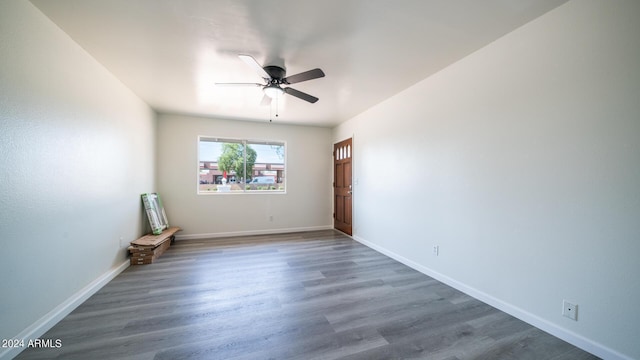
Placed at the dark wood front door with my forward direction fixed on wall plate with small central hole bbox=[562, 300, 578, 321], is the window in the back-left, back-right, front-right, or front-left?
back-right

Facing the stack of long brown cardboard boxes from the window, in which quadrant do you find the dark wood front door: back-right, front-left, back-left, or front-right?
back-left

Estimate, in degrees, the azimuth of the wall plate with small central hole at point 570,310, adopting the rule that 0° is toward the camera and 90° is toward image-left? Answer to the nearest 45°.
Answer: approximately 45°

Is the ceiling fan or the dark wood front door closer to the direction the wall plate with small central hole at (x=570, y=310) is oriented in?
the ceiling fan

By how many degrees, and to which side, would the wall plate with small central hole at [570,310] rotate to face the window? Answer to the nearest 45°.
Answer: approximately 45° to its right

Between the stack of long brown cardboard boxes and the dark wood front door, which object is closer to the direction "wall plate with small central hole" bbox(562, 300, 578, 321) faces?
the stack of long brown cardboard boxes

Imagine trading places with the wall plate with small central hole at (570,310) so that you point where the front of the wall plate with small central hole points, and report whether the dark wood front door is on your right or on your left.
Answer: on your right
